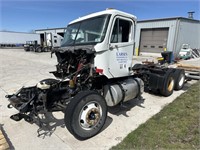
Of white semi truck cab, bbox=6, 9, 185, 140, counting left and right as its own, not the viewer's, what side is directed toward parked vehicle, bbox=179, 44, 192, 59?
back

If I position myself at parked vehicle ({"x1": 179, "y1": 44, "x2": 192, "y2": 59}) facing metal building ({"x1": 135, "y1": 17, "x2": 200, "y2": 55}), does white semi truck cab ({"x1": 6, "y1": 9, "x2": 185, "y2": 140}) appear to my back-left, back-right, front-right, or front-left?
back-left

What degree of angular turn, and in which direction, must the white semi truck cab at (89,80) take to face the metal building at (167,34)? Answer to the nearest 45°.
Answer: approximately 180°

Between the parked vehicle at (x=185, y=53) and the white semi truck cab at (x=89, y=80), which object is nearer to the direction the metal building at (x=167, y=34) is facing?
the white semi truck cab

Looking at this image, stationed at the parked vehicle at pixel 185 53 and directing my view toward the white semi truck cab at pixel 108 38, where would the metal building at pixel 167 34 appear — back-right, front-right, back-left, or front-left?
back-right

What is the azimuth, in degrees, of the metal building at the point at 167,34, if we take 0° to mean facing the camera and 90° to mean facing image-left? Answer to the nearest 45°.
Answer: approximately 45°

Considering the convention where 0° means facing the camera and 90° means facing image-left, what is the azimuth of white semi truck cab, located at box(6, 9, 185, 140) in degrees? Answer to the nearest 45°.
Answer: approximately 45°

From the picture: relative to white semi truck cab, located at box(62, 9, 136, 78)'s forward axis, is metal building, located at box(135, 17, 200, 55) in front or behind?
behind
